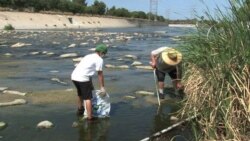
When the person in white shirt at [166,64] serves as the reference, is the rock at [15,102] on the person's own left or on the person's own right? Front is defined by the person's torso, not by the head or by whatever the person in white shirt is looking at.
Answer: on the person's own right

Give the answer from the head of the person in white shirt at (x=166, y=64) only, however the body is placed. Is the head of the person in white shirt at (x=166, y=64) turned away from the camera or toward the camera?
toward the camera
